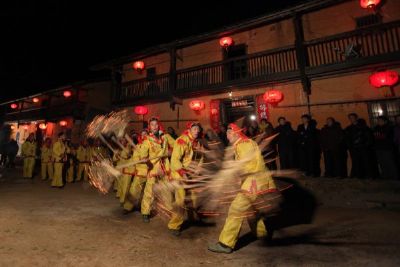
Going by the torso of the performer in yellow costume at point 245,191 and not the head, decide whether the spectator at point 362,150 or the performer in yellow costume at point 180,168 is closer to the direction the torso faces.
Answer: the performer in yellow costume

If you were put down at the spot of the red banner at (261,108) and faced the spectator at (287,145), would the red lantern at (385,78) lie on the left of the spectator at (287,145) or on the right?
left

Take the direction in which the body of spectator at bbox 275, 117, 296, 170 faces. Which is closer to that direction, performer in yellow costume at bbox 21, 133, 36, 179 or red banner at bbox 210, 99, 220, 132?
the performer in yellow costume

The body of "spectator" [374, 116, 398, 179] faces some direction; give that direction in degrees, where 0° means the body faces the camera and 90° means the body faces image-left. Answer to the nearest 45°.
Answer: approximately 45°

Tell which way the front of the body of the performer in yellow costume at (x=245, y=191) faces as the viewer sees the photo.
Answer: to the viewer's left

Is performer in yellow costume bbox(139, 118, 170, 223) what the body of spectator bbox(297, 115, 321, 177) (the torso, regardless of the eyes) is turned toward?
yes

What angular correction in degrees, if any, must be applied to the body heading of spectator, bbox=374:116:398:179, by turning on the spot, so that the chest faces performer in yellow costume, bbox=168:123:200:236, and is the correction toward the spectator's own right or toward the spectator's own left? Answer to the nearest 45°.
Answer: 0° — they already face them

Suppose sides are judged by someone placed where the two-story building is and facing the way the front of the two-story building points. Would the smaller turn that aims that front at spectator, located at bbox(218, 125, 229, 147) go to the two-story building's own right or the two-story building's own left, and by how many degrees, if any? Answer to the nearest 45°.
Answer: approximately 45° to the two-story building's own right

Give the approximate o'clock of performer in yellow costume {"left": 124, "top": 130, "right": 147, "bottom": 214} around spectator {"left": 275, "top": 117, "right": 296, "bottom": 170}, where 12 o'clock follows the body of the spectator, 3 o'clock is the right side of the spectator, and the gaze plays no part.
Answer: The performer in yellow costume is roughly at 12 o'clock from the spectator.
